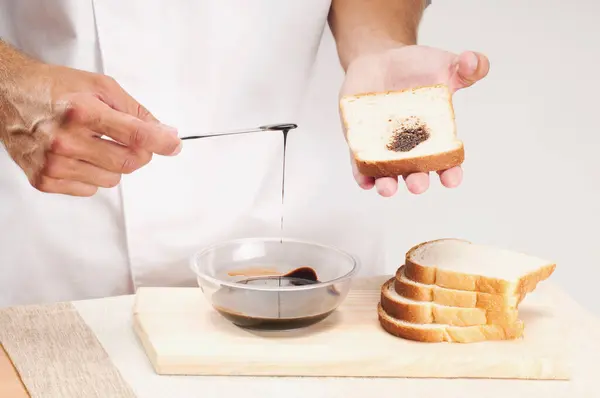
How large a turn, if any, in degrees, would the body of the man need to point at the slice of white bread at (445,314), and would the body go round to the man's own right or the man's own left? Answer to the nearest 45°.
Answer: approximately 45° to the man's own left

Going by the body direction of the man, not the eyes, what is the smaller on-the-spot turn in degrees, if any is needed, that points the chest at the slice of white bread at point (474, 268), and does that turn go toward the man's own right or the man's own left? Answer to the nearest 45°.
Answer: approximately 45° to the man's own left

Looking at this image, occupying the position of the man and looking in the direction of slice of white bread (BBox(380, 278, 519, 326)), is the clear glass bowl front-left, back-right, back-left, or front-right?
front-right

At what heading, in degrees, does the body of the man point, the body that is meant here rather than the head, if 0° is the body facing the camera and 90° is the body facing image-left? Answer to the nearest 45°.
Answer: approximately 0°

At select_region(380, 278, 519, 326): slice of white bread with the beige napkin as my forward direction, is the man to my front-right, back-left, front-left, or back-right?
front-right
